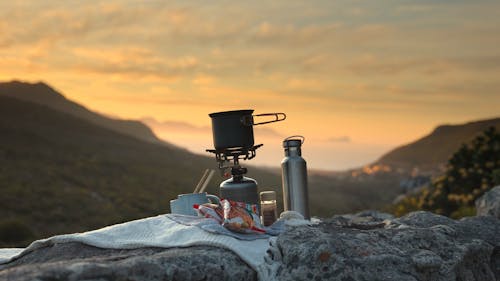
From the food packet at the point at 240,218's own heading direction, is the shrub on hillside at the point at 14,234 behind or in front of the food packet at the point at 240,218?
behind

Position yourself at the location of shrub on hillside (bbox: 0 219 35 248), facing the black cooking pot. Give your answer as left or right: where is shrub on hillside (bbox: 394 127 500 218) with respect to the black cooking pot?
left

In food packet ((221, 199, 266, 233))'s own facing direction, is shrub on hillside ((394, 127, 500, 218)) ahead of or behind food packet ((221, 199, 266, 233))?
behind

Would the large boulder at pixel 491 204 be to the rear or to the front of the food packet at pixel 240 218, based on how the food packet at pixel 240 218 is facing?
to the rear

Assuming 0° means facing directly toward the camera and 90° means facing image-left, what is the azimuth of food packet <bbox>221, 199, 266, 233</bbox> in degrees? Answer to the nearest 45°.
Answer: approximately 0°
